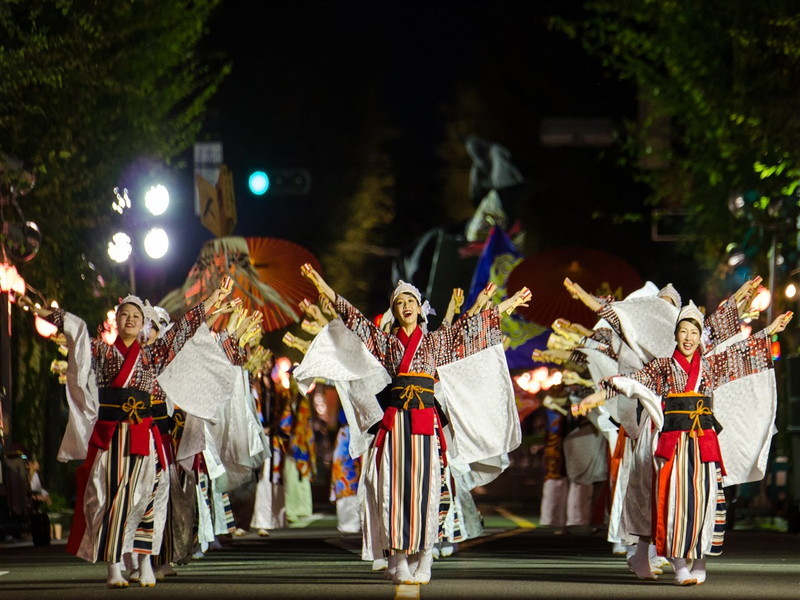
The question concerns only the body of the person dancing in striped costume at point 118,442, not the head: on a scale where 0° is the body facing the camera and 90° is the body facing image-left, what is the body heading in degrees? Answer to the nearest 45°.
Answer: approximately 0°

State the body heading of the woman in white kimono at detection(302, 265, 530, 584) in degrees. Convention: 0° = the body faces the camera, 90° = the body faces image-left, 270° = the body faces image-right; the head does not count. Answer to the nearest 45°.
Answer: approximately 0°

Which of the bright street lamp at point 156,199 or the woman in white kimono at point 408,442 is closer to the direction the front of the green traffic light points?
the woman in white kimono

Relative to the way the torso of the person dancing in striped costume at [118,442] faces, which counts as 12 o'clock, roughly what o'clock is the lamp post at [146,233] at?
The lamp post is roughly at 6 o'clock from the person dancing in striped costume.

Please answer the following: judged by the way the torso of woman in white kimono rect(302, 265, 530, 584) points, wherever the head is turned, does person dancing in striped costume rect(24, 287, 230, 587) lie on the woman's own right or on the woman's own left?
on the woman's own right
